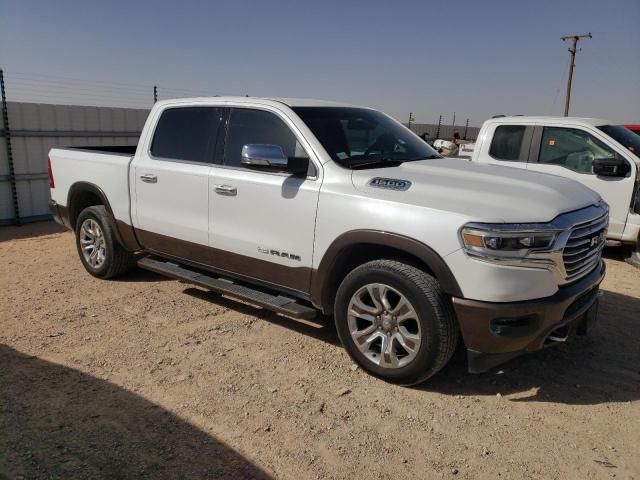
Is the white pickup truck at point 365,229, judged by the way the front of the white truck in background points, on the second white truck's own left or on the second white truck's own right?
on the second white truck's own right

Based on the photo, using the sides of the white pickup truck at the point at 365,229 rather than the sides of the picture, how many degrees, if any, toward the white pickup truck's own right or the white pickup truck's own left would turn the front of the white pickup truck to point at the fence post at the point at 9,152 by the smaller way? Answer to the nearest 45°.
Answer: approximately 180°

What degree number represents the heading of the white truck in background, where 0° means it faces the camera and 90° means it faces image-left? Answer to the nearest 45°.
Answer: approximately 315°

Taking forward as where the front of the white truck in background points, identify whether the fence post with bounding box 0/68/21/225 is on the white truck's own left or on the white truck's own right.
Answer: on the white truck's own right

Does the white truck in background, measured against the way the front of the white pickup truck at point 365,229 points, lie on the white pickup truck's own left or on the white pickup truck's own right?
on the white pickup truck's own left

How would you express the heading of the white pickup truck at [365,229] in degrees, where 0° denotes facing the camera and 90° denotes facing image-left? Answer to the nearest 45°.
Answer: approximately 315°

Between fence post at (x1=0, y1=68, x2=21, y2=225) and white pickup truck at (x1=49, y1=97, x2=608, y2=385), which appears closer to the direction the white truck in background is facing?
the white pickup truck
